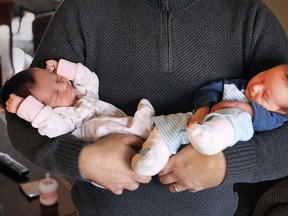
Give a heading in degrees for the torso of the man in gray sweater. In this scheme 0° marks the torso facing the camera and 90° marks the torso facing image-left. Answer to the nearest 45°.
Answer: approximately 0°
